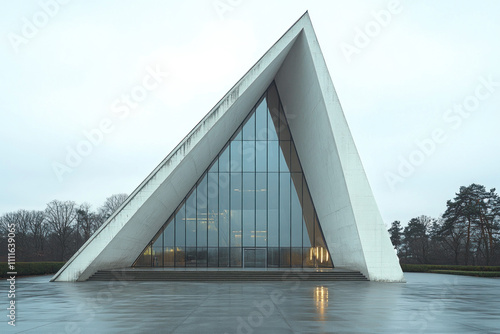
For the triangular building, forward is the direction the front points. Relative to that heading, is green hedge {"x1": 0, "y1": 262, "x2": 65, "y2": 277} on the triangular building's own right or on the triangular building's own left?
on the triangular building's own right

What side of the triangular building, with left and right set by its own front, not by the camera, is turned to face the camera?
front
